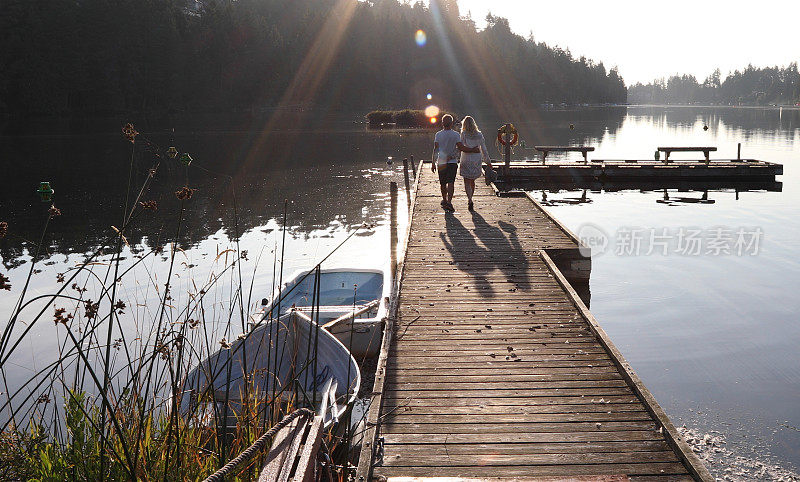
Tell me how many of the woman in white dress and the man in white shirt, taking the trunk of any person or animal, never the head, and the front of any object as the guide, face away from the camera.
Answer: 2

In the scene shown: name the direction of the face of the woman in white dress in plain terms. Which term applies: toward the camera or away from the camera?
away from the camera

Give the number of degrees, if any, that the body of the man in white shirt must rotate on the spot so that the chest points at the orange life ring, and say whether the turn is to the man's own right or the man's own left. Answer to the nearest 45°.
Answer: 0° — they already face it

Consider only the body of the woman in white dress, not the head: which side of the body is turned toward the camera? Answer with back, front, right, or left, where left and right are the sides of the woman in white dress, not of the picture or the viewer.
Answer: back

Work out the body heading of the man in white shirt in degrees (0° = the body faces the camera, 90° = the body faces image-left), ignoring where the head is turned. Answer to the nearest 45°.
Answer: approximately 180°
